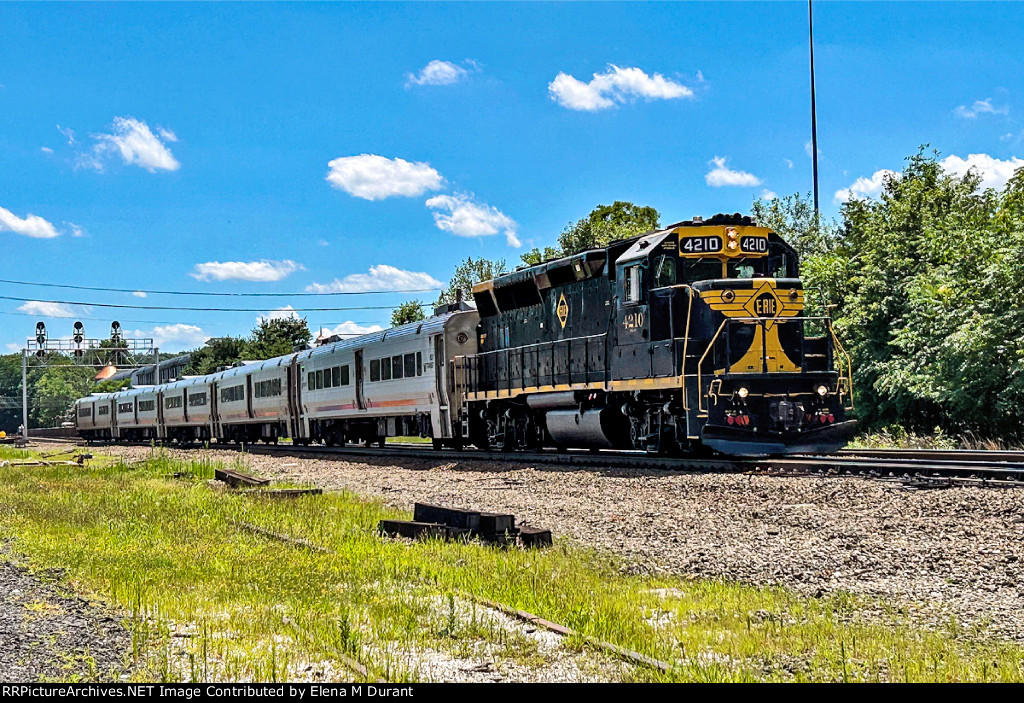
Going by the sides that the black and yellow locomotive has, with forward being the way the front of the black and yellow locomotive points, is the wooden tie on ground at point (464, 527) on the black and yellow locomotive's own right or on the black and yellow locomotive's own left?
on the black and yellow locomotive's own right

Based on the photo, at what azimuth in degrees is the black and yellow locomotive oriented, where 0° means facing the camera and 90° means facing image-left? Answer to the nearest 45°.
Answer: approximately 315°

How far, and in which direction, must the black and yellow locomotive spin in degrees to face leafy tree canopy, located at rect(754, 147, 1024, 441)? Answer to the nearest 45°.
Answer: approximately 90° to its left

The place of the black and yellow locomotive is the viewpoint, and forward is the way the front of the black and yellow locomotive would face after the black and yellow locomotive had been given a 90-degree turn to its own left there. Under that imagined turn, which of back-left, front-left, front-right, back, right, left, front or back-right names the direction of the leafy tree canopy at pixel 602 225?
front-left
